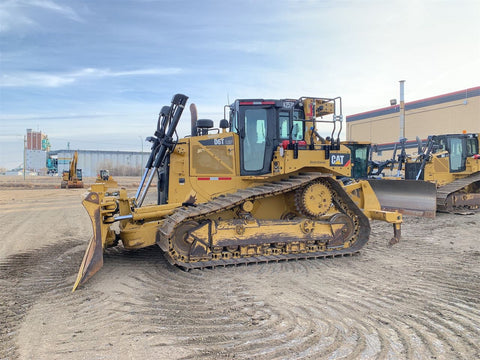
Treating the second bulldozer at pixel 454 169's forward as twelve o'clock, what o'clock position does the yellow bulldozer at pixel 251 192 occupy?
The yellow bulldozer is roughly at 11 o'clock from the second bulldozer.

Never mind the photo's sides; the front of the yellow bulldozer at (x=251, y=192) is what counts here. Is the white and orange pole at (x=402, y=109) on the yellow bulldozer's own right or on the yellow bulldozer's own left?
on the yellow bulldozer's own right

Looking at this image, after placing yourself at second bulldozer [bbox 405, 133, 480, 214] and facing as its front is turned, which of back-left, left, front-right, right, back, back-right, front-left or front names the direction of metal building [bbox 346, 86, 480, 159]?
back-right

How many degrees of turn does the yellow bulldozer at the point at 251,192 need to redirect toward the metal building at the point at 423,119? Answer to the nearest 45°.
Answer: approximately 135° to its right

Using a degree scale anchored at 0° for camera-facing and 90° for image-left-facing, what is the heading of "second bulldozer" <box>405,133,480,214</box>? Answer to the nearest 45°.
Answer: approximately 45°

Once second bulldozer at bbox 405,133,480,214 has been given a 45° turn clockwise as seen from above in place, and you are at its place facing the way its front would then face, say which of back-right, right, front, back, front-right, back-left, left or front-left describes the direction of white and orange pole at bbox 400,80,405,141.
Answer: right

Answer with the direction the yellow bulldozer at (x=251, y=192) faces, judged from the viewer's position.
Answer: facing to the left of the viewer
